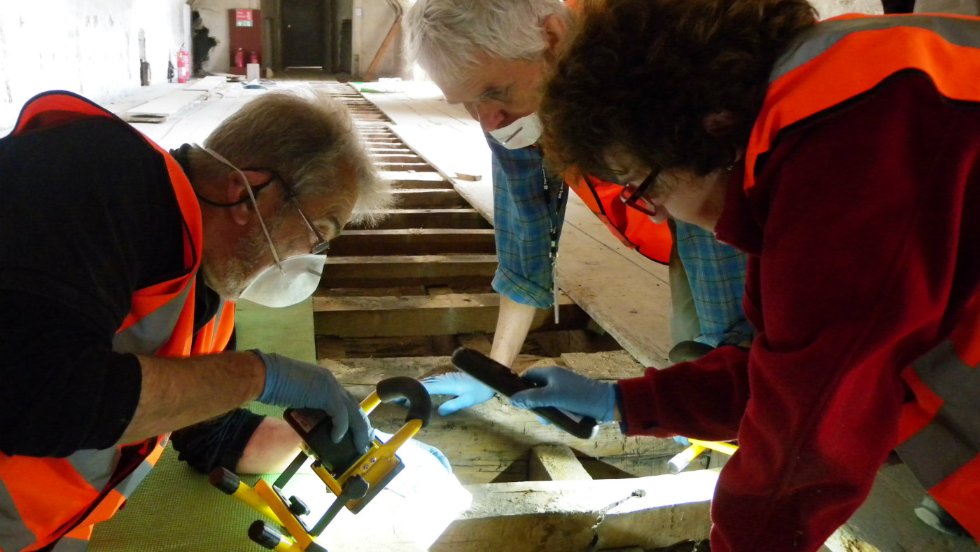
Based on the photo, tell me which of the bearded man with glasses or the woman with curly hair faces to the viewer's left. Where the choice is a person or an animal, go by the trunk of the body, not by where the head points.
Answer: the woman with curly hair

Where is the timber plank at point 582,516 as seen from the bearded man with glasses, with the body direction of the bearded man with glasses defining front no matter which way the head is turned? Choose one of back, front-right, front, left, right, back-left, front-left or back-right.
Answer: front

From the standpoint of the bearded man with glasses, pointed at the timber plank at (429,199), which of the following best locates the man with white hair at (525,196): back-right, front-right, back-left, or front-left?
front-right

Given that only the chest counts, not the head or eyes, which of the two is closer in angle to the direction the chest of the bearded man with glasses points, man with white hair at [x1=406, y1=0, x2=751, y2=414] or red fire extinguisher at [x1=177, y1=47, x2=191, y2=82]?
the man with white hair

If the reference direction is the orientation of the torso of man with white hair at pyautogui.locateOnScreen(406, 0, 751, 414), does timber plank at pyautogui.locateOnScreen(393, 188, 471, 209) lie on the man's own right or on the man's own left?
on the man's own right

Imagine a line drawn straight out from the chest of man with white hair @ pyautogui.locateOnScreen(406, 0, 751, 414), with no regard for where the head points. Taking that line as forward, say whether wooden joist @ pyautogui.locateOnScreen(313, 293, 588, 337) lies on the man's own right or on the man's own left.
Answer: on the man's own right

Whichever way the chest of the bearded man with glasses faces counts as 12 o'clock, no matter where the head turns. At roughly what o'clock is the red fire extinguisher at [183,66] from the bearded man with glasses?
The red fire extinguisher is roughly at 9 o'clock from the bearded man with glasses.

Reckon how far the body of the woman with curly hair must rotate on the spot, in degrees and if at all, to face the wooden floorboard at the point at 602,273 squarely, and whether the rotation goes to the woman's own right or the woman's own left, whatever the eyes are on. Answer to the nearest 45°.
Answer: approximately 90° to the woman's own right

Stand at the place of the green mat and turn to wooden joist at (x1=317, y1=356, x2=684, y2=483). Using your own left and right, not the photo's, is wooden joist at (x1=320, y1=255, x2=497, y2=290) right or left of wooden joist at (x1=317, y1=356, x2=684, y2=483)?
left

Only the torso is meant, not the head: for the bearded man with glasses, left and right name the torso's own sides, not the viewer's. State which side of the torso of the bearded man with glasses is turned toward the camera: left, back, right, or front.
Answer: right

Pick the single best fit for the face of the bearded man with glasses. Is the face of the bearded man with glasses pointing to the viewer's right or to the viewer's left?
to the viewer's right

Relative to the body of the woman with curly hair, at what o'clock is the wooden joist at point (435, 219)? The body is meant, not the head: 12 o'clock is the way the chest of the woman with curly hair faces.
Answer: The wooden joist is roughly at 2 o'clock from the woman with curly hair.

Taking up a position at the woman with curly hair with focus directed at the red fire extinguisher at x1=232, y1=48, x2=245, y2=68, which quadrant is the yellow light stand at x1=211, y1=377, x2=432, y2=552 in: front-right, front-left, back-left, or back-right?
front-left

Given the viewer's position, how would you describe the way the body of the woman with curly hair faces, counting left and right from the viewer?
facing to the left of the viewer

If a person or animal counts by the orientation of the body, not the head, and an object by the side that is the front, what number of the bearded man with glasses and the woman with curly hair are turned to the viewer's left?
1

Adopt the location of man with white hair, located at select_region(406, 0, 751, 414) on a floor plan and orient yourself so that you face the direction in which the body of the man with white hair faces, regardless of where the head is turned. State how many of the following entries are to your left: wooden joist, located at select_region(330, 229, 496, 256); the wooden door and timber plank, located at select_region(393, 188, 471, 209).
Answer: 0
